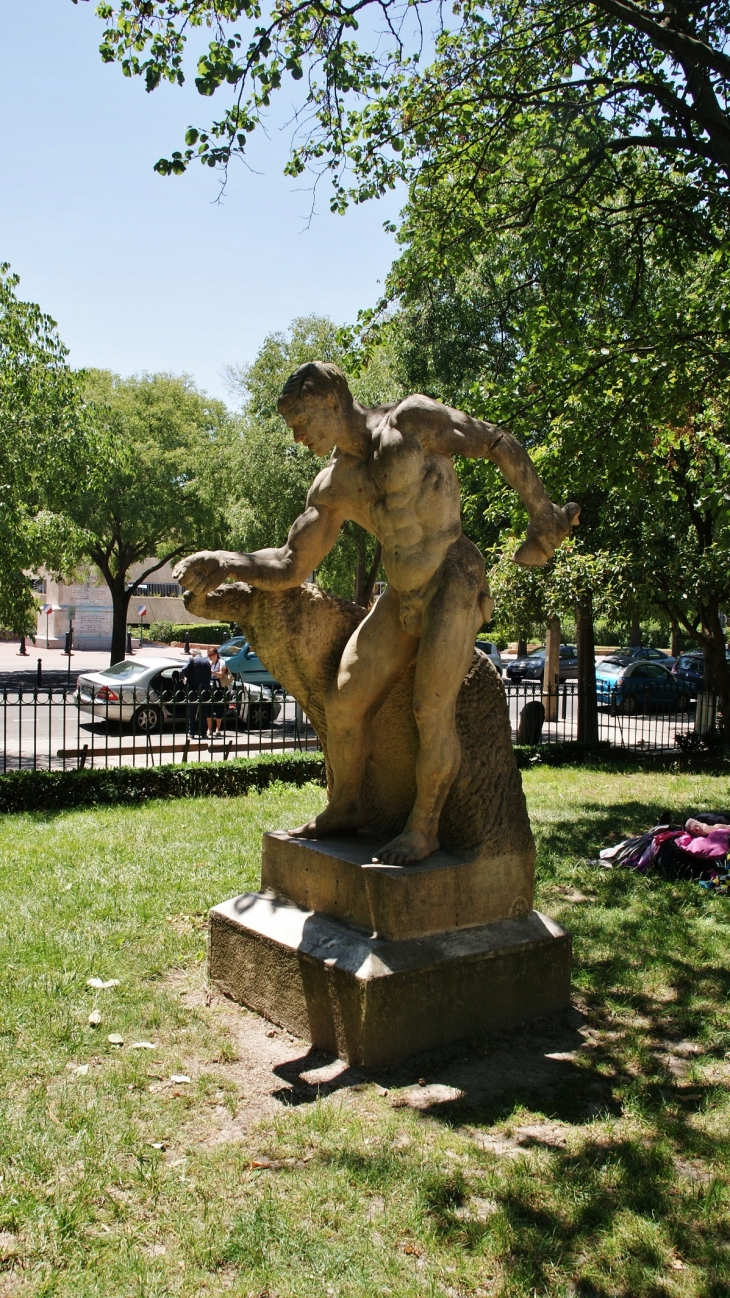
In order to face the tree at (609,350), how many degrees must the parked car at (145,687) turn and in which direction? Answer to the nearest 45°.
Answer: approximately 90° to its right

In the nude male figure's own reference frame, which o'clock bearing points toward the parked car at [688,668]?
The parked car is roughly at 5 o'clock from the nude male figure.

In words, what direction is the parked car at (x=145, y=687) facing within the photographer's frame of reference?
facing away from the viewer and to the right of the viewer

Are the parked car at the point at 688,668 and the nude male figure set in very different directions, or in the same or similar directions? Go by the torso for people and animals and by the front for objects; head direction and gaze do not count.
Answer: very different directions

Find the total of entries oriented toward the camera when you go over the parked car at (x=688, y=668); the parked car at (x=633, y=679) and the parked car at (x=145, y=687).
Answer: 0

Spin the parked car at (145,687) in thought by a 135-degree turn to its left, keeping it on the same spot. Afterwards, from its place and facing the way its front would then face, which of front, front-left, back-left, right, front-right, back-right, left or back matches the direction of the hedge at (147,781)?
left

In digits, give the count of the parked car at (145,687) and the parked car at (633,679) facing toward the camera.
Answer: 0

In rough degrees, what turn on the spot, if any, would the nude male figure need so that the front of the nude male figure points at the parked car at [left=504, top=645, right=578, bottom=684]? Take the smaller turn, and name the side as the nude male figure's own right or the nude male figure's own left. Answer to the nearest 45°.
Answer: approximately 135° to the nude male figure's own right

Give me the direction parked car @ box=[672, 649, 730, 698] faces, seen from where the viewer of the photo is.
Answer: facing away from the viewer and to the right of the viewer
